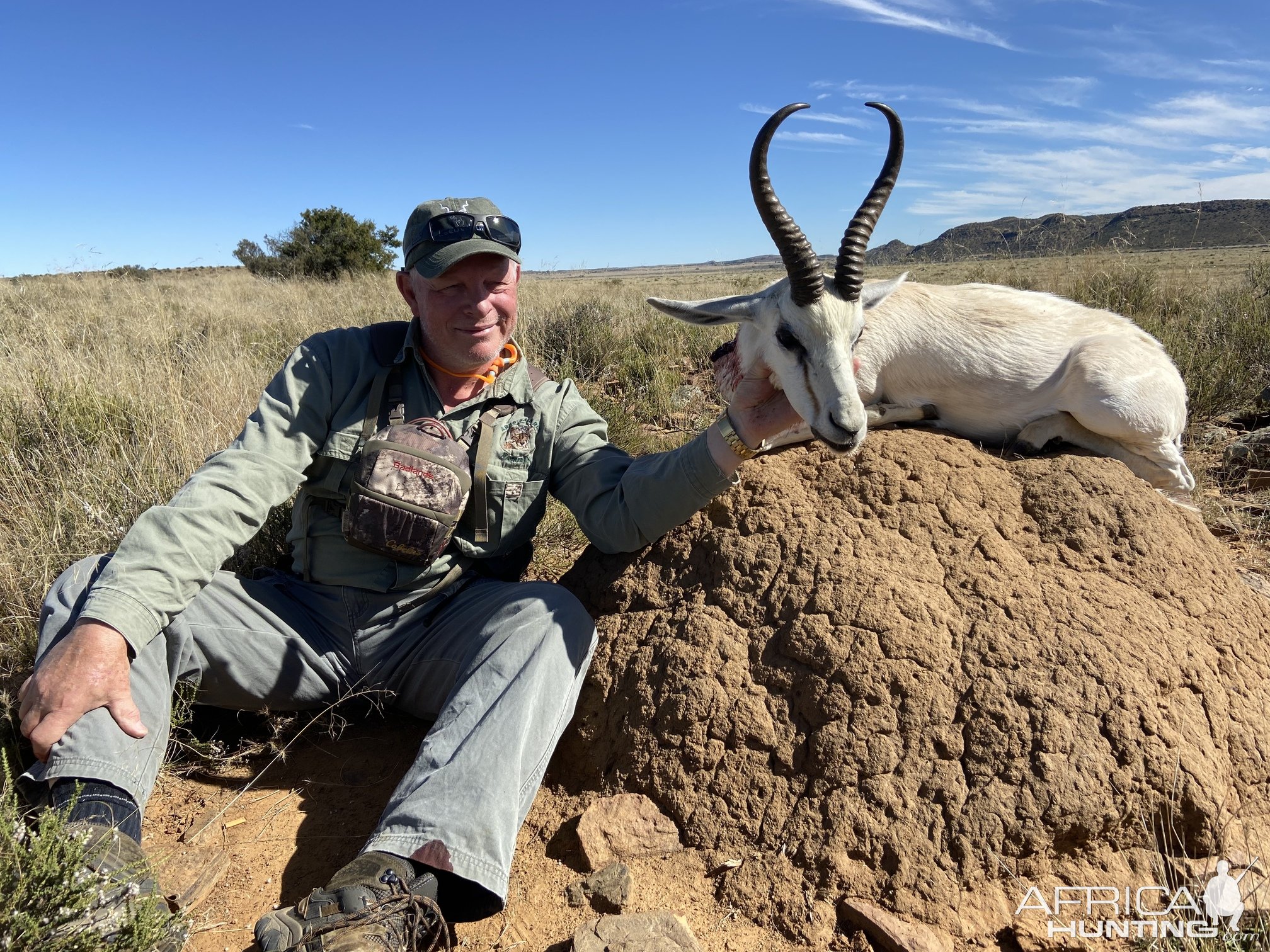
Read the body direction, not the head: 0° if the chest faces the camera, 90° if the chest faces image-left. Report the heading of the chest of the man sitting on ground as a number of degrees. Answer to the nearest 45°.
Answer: approximately 0°

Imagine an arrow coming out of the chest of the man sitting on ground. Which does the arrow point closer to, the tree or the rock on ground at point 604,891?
the rock on ground

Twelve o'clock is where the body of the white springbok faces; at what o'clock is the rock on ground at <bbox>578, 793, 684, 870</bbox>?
The rock on ground is roughly at 10 o'clock from the white springbok.

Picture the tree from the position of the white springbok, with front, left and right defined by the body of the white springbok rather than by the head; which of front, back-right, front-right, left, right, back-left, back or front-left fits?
front-right

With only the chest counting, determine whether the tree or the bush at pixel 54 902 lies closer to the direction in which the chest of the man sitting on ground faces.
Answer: the bush

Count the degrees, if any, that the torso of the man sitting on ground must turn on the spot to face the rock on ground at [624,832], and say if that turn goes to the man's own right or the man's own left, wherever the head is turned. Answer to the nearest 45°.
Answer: approximately 45° to the man's own left

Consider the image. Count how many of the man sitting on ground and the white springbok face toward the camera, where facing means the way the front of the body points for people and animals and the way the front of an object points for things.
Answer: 1

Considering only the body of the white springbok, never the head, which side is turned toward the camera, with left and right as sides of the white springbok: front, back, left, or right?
left

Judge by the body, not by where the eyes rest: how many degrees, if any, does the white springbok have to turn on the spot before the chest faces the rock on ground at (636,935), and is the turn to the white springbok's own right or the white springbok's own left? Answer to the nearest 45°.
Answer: approximately 90° to the white springbok's own left

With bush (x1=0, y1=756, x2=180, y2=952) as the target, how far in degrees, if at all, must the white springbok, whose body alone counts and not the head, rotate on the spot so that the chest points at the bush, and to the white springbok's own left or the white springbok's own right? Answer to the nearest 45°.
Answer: approximately 45° to the white springbok's own left

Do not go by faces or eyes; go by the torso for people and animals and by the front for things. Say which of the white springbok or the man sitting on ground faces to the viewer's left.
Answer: the white springbok
